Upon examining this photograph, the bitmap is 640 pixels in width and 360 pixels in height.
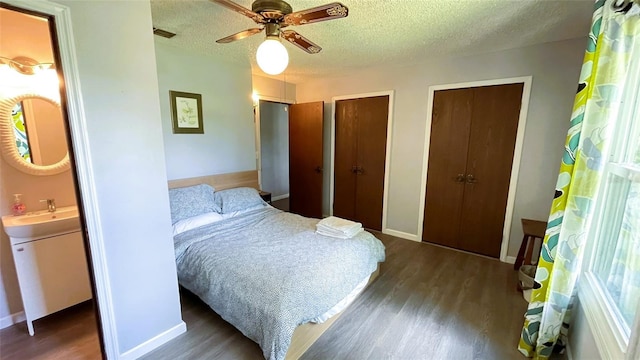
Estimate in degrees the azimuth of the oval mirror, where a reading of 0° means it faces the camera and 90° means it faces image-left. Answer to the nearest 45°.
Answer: approximately 315°

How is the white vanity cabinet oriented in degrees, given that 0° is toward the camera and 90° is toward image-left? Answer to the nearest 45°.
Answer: approximately 315°

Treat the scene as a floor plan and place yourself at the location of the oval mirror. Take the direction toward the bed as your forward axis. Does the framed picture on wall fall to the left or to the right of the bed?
left

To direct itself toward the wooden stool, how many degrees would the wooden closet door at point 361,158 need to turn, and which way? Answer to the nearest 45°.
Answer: approximately 90° to its left

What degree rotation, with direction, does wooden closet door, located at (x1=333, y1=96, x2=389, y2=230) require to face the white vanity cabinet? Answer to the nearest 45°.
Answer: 0° — it already faces it

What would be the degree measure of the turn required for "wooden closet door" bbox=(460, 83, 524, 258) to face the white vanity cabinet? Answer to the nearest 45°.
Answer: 0° — it already faces it
